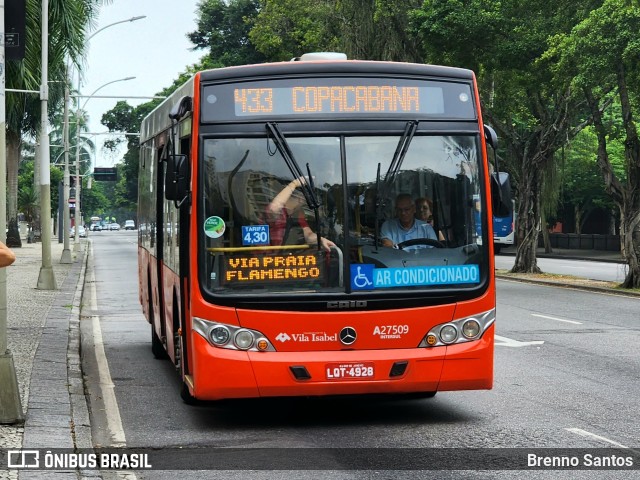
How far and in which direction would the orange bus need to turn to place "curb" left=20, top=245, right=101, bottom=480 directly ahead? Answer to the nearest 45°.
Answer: approximately 90° to its right

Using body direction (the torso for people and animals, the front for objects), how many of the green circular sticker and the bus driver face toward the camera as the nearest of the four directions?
2

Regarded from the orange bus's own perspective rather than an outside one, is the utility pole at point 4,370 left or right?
on its right

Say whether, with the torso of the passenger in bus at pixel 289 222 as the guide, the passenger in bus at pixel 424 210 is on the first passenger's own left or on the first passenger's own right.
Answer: on the first passenger's own left

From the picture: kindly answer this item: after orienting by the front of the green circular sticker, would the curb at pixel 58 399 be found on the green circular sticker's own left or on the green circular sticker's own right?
on the green circular sticker's own right

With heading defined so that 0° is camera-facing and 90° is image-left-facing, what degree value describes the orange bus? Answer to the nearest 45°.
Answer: approximately 0°

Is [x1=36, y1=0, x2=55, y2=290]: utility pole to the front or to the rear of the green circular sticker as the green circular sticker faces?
to the rear
